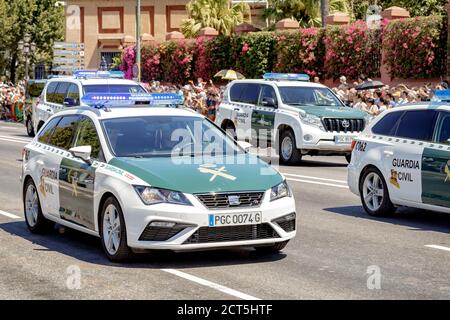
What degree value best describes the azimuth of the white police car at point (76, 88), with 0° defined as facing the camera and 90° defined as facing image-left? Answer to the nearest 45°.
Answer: approximately 315°

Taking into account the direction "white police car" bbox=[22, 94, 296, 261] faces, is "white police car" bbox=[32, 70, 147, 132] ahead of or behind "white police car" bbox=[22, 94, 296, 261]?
behind

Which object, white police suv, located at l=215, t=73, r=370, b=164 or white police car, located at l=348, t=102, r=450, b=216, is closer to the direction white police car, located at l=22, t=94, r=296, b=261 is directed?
the white police car

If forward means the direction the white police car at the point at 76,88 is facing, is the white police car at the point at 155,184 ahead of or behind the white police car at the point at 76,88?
ahead

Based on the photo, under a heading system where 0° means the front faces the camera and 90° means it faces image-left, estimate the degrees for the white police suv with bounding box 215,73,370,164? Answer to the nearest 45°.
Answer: approximately 315°

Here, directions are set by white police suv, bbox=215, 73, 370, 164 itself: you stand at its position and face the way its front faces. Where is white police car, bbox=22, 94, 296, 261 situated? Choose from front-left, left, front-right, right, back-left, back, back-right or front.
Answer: front-right

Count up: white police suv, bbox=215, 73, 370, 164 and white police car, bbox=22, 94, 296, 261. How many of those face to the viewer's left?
0

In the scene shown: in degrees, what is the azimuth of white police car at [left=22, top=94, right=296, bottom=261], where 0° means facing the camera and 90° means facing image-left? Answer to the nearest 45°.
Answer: approximately 315°

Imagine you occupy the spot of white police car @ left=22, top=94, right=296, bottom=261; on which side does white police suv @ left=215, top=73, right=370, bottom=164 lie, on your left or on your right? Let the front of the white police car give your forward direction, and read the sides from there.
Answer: on your left

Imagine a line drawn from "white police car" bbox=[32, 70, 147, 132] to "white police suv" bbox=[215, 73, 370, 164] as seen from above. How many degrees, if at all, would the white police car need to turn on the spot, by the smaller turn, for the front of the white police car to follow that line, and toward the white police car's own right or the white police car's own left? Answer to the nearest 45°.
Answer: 0° — it already faces it

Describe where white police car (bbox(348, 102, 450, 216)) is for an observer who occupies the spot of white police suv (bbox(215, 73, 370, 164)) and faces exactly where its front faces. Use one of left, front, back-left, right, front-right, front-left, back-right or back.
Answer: front-right
